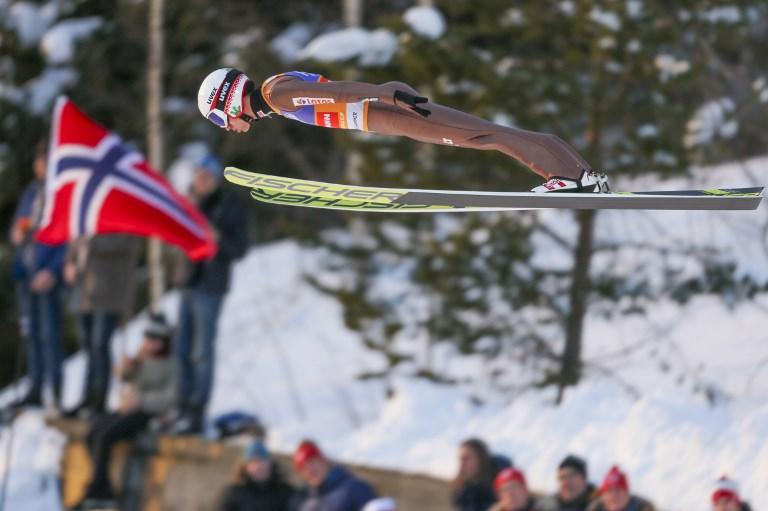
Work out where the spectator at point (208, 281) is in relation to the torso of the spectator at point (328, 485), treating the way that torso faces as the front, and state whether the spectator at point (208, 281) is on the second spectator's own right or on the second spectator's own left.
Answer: on the second spectator's own right

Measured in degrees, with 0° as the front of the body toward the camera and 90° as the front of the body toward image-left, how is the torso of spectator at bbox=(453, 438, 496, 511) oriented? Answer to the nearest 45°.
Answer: approximately 45°

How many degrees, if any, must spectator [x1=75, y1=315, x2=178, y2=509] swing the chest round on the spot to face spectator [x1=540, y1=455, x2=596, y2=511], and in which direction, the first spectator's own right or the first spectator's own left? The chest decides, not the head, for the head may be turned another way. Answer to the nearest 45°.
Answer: approximately 90° to the first spectator's own left

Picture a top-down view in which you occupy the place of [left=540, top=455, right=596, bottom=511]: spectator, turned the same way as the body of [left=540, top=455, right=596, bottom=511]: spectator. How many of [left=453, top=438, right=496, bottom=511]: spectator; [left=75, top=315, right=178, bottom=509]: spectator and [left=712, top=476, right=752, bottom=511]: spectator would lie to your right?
2

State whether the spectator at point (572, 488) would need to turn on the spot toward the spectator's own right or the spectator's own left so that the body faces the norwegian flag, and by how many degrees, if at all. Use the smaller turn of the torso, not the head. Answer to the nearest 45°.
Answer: approximately 90° to the spectator's own right

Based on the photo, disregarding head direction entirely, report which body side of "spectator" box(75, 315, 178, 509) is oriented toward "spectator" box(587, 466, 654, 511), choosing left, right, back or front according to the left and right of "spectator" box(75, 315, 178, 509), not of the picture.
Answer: left

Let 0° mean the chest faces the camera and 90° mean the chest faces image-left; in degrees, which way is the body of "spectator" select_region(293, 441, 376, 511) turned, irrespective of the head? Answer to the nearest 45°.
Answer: approximately 45°

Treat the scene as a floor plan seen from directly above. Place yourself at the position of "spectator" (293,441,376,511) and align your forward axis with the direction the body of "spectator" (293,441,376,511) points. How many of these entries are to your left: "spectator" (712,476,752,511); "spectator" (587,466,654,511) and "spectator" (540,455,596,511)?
3

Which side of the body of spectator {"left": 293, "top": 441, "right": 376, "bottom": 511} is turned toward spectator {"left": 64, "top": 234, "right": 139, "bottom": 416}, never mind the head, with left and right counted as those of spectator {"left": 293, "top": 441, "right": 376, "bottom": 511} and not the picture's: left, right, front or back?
right
